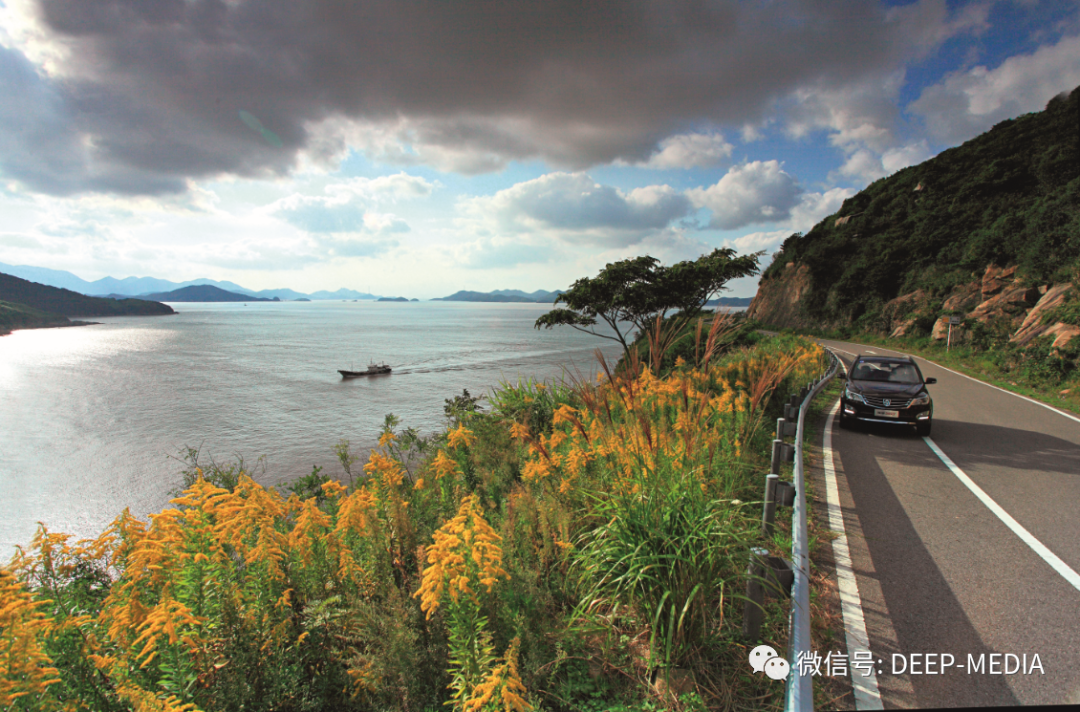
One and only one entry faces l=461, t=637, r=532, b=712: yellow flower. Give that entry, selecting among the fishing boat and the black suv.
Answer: the black suv

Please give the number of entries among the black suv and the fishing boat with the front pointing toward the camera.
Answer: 1

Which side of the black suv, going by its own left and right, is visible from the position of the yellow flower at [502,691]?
front

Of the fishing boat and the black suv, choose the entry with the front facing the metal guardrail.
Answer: the black suv

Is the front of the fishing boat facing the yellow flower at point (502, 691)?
no

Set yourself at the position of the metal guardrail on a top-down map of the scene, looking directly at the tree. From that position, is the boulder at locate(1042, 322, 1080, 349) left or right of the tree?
right

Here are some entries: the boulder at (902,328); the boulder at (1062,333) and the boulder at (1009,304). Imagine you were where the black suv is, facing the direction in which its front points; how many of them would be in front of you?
0

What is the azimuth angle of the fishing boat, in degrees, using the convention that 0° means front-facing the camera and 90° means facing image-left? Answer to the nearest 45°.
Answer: approximately 90°

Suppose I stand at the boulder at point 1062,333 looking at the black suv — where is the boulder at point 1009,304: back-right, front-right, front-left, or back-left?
back-right

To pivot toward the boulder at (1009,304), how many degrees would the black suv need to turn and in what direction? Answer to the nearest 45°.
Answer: approximately 180°

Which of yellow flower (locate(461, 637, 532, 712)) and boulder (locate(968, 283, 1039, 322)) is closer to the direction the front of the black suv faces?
the yellow flower

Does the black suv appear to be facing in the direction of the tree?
no

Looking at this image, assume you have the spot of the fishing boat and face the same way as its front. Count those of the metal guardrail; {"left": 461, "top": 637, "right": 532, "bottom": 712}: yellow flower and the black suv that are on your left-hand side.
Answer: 3

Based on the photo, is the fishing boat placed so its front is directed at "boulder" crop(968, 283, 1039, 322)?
no

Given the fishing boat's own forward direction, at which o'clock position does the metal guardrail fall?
The metal guardrail is roughly at 9 o'clock from the fishing boat.

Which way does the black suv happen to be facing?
toward the camera
